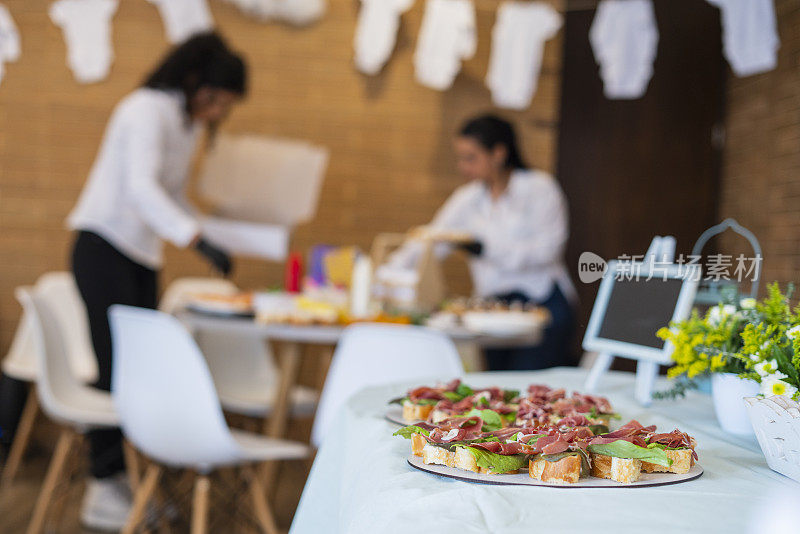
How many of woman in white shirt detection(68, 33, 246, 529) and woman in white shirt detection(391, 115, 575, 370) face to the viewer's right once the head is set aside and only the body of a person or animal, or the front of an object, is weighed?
1

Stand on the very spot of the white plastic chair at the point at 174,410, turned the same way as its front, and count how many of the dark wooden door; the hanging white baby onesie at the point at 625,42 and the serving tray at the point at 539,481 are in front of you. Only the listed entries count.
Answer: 2

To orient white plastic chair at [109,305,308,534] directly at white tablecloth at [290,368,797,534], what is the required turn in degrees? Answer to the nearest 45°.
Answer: approximately 135° to its right

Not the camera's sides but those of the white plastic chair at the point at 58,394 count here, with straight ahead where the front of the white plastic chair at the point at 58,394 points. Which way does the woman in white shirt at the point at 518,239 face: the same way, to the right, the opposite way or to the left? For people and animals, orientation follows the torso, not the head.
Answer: the opposite way

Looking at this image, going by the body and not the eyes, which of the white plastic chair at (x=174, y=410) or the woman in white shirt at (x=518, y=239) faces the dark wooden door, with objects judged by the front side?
the white plastic chair

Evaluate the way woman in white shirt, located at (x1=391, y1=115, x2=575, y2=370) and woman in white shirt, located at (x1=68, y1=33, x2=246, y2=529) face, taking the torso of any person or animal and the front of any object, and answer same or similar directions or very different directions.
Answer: very different directions

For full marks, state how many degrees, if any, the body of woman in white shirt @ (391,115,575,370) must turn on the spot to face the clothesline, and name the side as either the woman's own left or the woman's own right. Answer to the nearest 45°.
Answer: approximately 135° to the woman's own right

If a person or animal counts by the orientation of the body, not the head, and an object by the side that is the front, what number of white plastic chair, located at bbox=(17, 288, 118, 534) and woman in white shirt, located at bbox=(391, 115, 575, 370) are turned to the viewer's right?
1

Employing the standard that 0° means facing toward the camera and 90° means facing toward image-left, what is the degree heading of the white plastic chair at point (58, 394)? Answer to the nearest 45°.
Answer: approximately 270°

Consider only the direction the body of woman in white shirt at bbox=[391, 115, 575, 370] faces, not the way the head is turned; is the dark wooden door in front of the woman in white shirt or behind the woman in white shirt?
behind

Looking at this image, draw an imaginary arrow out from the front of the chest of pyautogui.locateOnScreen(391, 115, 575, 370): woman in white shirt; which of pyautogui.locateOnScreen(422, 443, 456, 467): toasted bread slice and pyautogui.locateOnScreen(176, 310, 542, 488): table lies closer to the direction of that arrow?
the table

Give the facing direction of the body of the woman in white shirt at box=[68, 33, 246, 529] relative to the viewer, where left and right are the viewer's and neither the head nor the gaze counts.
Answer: facing to the right of the viewer

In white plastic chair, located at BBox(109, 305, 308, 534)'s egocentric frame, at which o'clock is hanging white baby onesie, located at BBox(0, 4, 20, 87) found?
The hanging white baby onesie is roughly at 10 o'clock from the white plastic chair.

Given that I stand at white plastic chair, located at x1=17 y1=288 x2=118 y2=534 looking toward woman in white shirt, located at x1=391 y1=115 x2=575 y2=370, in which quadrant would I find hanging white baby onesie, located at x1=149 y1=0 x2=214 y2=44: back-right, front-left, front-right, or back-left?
front-left

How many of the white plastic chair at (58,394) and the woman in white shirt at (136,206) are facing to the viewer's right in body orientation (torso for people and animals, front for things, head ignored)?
2

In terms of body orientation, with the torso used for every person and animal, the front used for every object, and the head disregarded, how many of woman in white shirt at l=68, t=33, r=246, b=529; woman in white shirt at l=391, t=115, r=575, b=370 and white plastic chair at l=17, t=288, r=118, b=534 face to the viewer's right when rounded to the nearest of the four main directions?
2

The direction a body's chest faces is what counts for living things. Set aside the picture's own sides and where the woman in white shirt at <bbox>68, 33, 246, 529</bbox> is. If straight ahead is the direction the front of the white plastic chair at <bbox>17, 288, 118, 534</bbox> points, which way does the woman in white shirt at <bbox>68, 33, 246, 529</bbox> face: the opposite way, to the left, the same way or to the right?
the same way

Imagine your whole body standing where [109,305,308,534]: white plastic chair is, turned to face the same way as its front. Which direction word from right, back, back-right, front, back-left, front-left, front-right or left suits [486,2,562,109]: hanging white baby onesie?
front
